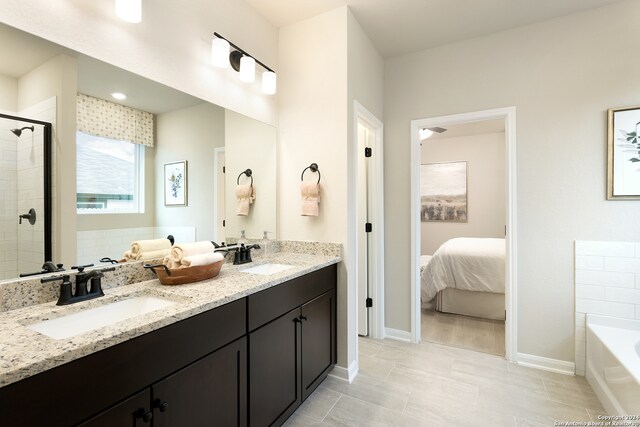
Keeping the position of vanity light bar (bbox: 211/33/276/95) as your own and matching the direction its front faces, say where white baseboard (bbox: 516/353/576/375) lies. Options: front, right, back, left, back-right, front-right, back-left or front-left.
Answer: front-left

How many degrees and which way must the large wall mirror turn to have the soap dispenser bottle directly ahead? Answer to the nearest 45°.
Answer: approximately 45° to its left

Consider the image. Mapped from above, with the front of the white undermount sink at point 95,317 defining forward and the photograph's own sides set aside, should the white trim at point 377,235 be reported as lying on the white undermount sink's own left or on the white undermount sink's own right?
on the white undermount sink's own left

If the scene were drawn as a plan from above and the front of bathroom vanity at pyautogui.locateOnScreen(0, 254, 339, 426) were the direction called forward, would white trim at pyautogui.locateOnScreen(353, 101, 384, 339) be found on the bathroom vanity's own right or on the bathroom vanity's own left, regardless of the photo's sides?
on the bathroom vanity's own left

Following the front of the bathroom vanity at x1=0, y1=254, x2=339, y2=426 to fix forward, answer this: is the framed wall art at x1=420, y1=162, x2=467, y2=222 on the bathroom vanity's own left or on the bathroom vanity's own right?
on the bathroom vanity's own left
